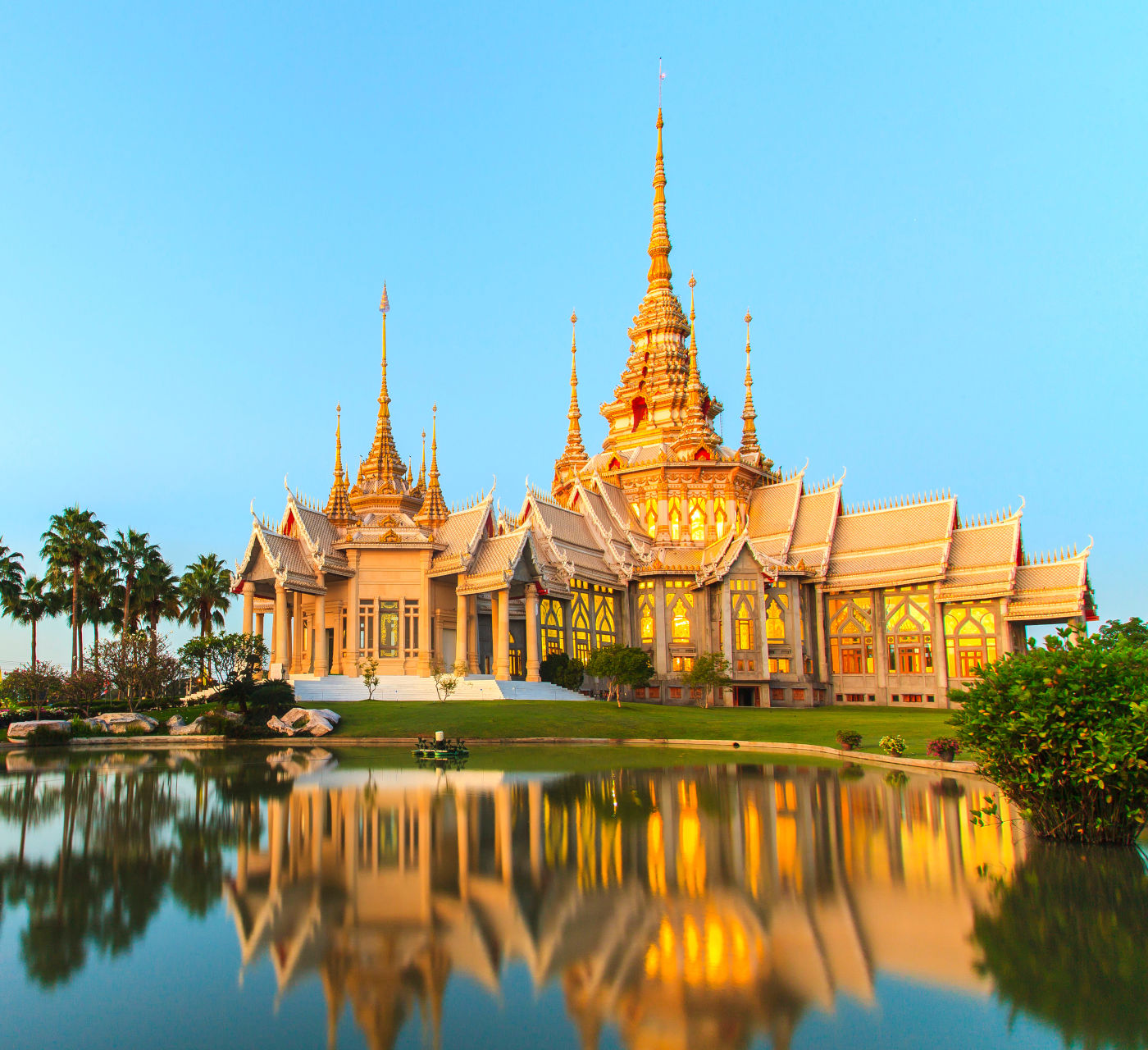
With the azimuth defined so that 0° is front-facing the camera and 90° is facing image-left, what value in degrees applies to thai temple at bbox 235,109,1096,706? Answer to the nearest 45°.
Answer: approximately 45°

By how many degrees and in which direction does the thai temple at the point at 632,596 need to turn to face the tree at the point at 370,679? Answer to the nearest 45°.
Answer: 0° — it already faces it

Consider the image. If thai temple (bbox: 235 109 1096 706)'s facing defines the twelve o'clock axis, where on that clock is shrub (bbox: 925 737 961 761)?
The shrub is roughly at 10 o'clock from the thai temple.

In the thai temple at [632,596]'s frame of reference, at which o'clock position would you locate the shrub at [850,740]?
The shrub is roughly at 10 o'clock from the thai temple.

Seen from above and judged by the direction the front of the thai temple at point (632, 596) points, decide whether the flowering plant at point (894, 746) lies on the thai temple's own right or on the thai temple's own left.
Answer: on the thai temple's own left

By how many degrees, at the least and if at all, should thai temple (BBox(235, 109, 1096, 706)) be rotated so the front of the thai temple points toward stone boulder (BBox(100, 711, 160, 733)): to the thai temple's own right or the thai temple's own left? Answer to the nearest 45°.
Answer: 0° — it already faces it
